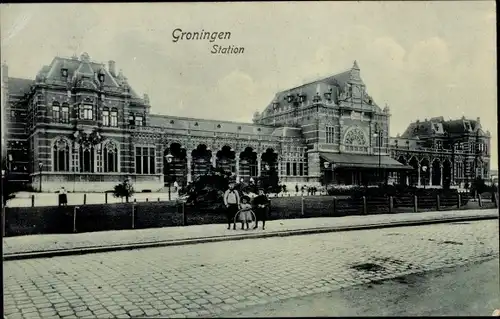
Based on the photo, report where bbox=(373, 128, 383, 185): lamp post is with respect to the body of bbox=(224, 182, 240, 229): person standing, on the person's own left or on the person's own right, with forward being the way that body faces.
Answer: on the person's own left

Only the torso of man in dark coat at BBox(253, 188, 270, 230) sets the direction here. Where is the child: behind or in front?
in front

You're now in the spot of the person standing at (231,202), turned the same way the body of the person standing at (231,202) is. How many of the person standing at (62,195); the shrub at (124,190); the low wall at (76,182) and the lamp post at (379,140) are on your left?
1

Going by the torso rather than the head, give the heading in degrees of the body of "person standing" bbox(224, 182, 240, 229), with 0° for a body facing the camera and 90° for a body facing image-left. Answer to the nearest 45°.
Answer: approximately 0°

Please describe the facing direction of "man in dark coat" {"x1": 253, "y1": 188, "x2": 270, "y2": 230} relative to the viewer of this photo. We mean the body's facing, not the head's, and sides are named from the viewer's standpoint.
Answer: facing the viewer

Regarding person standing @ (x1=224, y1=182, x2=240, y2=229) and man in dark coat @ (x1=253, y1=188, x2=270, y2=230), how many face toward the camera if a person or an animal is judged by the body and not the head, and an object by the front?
2
